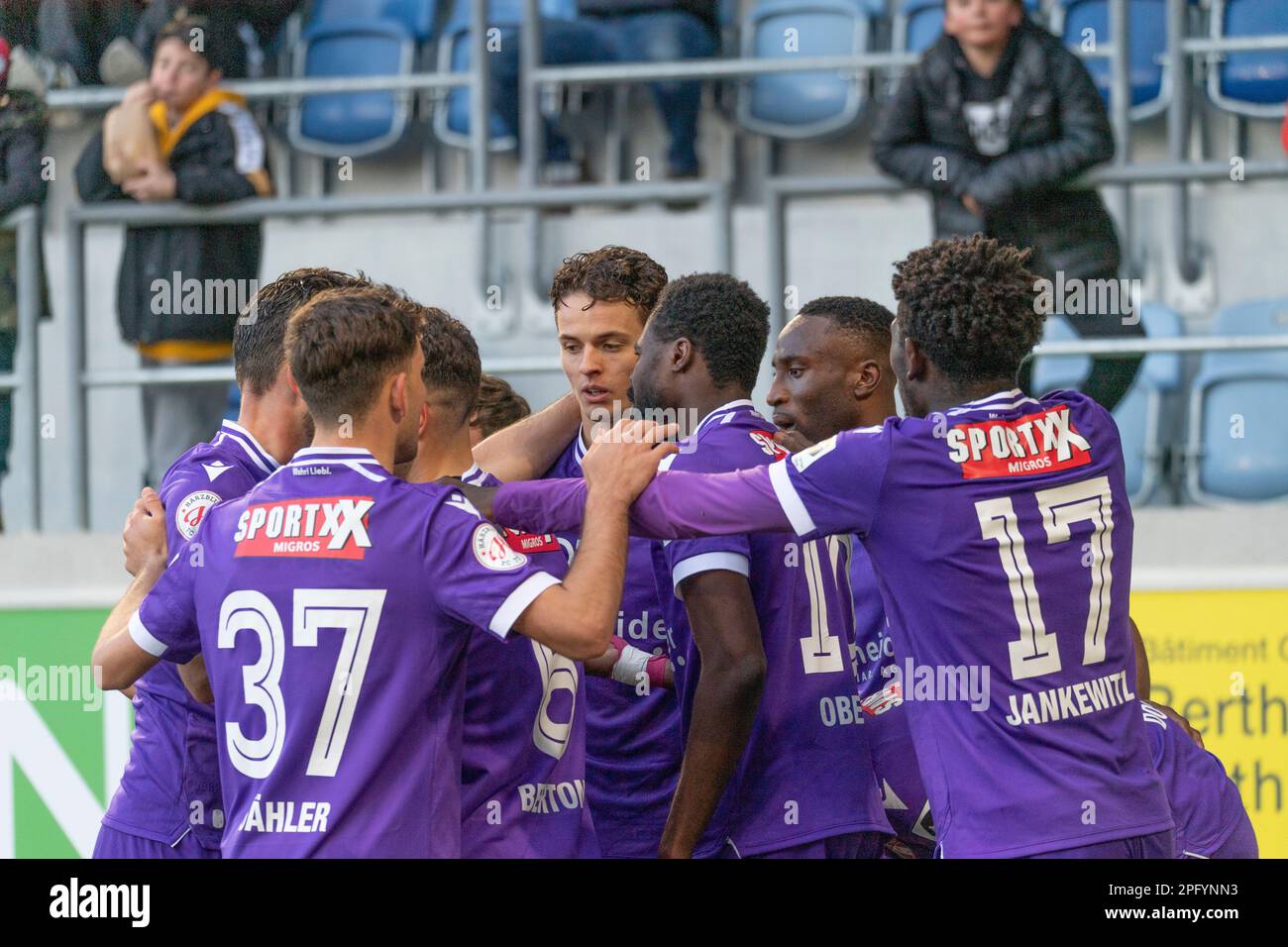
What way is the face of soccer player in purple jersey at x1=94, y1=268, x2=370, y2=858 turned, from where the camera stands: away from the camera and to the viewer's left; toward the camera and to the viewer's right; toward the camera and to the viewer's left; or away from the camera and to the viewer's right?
away from the camera and to the viewer's right

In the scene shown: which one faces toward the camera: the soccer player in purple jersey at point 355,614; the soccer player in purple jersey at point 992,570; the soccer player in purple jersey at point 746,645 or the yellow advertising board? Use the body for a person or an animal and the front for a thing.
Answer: the yellow advertising board

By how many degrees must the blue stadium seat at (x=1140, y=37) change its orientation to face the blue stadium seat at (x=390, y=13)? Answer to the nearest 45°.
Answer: approximately 90° to its right

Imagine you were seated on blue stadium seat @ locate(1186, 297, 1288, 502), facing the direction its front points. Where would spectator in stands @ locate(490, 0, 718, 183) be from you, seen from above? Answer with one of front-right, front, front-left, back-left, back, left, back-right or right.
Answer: right

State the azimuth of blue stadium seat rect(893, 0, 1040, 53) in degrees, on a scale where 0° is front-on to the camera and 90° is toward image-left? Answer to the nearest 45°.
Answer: approximately 0°

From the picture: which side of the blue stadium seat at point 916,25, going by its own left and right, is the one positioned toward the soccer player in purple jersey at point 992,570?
front

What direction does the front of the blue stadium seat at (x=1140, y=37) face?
toward the camera

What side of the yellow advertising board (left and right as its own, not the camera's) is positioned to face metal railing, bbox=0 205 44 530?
right

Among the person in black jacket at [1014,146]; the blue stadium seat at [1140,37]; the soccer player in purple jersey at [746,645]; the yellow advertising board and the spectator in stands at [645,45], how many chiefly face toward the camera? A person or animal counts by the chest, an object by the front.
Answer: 4

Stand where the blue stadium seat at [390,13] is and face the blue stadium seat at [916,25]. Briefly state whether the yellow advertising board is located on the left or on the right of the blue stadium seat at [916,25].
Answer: right

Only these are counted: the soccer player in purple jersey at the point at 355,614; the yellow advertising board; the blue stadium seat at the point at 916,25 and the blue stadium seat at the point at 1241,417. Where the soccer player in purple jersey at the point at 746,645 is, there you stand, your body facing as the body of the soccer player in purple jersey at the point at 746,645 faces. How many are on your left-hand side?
1

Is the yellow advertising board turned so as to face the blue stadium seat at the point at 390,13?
no

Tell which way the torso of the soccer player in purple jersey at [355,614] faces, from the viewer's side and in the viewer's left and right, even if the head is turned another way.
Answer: facing away from the viewer and to the right of the viewer

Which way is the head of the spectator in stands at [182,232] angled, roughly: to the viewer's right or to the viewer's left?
to the viewer's left
